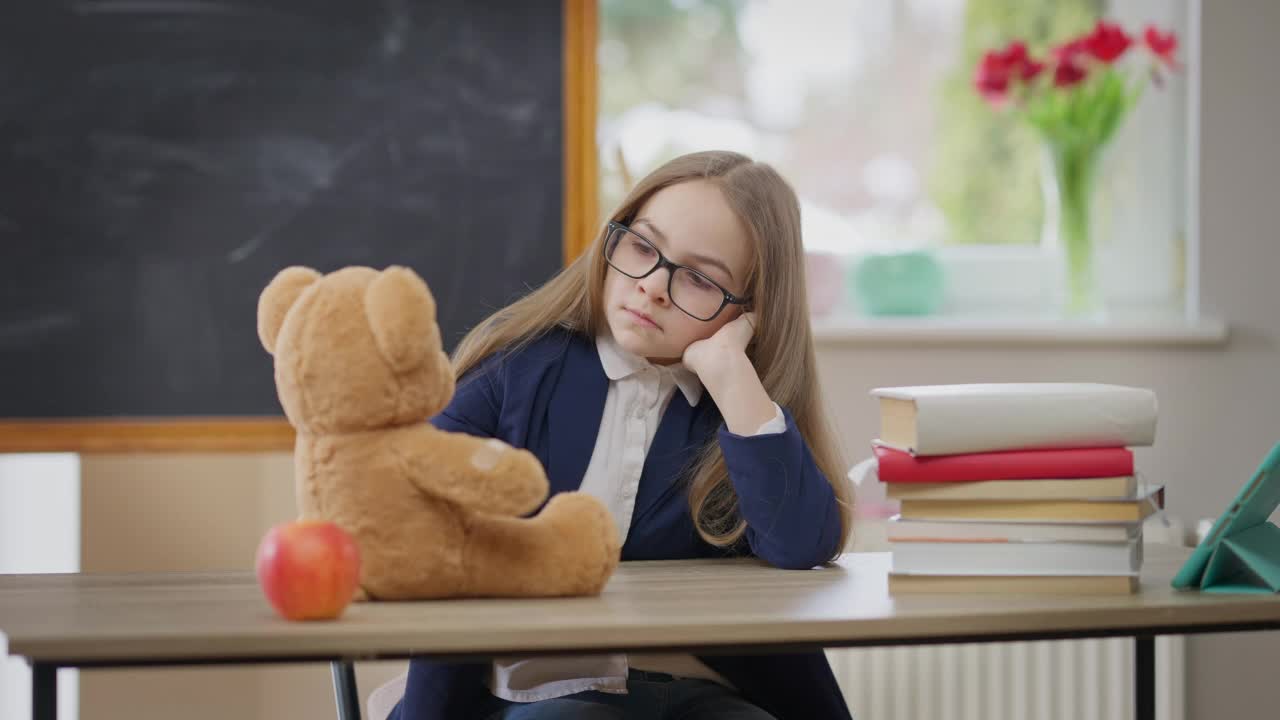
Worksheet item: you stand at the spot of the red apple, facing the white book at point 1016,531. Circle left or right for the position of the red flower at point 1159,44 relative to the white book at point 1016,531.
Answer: left

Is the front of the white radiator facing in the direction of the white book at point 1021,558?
yes

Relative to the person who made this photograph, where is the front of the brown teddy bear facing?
facing away from the viewer and to the right of the viewer

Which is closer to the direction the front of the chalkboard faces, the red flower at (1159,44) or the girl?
the girl

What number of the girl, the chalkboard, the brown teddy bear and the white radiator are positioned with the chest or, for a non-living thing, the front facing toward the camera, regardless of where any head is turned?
3

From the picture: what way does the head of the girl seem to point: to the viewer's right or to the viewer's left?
to the viewer's left

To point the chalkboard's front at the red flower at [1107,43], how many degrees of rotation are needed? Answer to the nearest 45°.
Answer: approximately 90° to its left

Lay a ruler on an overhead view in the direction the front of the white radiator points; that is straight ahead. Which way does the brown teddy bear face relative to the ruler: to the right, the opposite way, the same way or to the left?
the opposite way

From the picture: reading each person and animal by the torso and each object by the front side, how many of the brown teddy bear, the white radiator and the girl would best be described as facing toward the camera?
2

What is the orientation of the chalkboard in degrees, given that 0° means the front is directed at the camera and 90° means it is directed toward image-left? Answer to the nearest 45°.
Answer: approximately 0°
